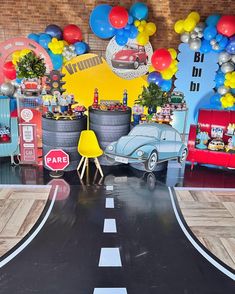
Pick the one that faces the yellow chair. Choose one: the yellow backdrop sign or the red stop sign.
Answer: the yellow backdrop sign

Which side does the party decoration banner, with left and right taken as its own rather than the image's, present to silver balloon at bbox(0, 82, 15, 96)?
right

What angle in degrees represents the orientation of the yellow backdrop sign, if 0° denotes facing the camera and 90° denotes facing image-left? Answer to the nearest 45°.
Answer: approximately 0°

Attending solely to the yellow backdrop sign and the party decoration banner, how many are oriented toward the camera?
2

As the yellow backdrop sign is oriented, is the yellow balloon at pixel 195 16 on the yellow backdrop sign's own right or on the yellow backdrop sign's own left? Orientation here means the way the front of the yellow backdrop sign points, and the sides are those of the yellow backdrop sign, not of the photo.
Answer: on the yellow backdrop sign's own left

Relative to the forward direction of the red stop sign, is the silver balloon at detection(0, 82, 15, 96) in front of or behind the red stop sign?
behind

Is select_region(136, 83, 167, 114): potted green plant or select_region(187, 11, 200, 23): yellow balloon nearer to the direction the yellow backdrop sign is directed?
the potted green plant
